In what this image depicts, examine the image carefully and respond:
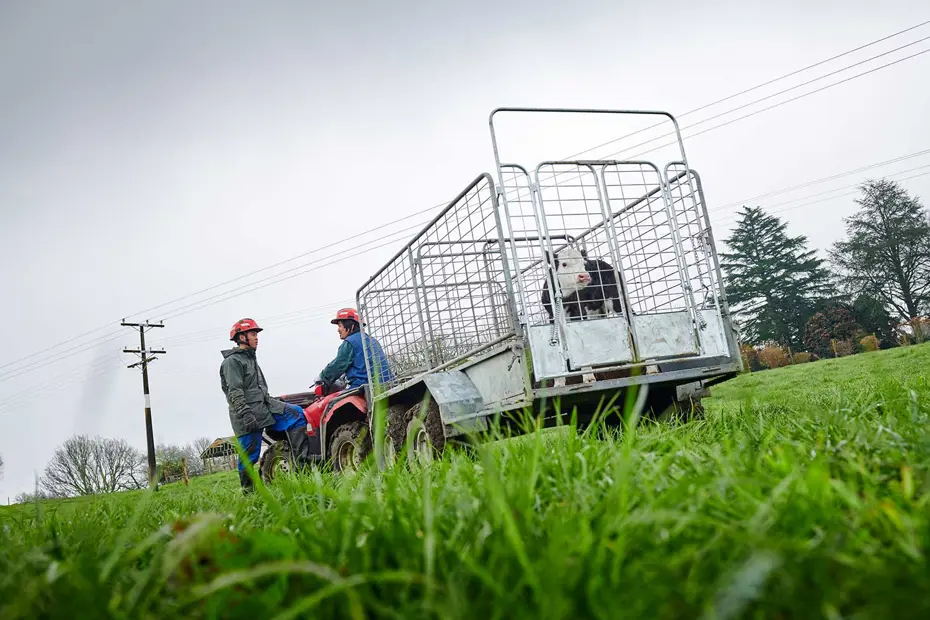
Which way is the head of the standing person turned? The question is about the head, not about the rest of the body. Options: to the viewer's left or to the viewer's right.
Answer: to the viewer's right

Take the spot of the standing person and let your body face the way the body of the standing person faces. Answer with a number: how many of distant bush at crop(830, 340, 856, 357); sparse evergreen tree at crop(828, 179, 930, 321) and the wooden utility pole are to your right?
0

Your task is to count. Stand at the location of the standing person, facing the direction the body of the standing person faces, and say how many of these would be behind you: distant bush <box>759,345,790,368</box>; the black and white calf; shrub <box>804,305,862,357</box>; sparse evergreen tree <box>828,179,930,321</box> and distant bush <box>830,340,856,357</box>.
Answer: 0

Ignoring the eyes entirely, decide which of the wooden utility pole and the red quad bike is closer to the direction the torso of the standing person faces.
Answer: the red quad bike

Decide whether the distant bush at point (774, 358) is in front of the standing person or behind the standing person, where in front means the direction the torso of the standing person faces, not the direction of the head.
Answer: in front

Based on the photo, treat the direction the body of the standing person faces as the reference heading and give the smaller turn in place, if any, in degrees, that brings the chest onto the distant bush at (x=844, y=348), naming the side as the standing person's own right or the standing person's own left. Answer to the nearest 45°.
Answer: approximately 45° to the standing person's own left

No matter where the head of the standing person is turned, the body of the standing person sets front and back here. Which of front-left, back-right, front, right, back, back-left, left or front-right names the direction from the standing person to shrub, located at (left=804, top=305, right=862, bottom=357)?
front-left

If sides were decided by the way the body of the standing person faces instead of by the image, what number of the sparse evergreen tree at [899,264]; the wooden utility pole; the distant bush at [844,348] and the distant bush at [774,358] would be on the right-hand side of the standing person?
0

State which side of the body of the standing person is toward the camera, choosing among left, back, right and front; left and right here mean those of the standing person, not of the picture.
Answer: right

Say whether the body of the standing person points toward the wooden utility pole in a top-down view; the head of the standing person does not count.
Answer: no

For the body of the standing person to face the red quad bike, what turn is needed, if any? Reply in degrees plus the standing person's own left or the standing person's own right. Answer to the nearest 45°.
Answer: approximately 45° to the standing person's own right

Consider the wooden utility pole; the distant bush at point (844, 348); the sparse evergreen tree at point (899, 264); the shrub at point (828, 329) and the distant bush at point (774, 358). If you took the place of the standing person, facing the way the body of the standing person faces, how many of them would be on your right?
0

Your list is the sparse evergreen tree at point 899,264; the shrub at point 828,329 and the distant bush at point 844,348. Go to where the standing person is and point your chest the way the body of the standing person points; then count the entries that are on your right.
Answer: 0

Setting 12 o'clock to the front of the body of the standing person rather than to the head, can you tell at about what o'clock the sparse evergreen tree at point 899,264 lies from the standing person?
The sparse evergreen tree is roughly at 11 o'clock from the standing person.
